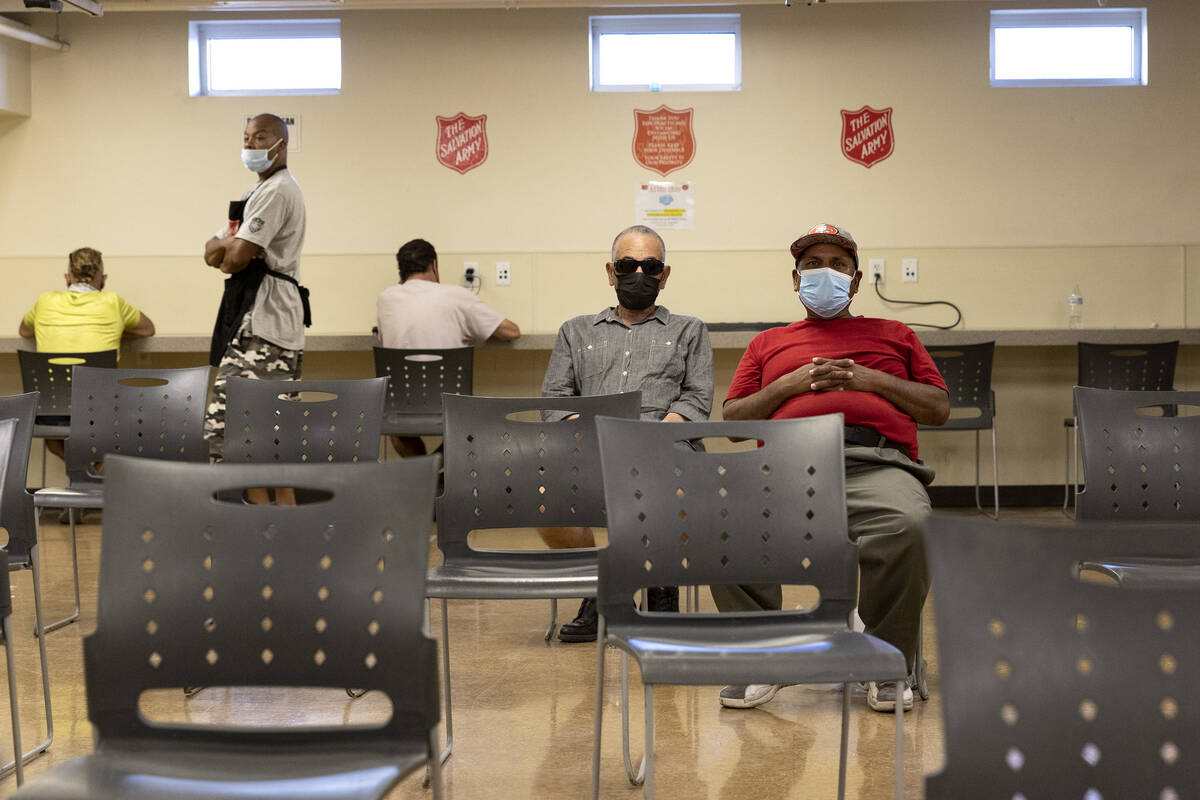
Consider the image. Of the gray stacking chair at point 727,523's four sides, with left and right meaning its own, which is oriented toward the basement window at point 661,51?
back

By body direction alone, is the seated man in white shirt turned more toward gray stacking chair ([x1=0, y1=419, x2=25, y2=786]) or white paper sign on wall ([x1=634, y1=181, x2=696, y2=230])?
the white paper sign on wall

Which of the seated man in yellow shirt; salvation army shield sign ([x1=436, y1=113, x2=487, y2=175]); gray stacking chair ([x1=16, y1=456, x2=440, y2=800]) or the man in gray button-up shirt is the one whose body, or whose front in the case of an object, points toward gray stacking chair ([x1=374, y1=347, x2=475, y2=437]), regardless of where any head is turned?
the salvation army shield sign

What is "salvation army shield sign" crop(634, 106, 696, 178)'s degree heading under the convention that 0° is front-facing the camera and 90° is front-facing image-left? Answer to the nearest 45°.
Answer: approximately 0°

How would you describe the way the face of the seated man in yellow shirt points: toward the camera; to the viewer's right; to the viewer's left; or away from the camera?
away from the camera

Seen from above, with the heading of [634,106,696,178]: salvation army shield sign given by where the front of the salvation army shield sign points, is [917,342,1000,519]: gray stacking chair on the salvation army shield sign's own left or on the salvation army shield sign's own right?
on the salvation army shield sign's own left

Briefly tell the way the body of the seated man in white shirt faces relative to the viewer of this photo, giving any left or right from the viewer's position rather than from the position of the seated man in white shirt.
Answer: facing away from the viewer
